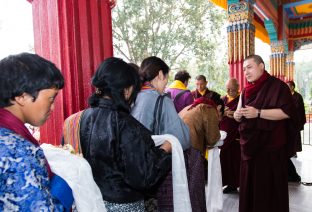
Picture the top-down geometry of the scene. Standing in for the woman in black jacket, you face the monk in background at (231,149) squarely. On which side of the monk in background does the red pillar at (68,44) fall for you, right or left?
left

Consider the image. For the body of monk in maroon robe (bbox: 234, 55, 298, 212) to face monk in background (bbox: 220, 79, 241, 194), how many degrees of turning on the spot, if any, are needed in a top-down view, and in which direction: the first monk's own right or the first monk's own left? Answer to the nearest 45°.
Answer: approximately 135° to the first monk's own right

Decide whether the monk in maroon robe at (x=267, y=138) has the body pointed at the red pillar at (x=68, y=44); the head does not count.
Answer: yes

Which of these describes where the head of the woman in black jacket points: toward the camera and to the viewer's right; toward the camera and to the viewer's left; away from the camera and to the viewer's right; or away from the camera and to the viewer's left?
away from the camera and to the viewer's right

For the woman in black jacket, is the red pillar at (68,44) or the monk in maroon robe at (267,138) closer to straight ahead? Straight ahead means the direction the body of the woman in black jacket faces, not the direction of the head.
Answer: the monk in maroon robe

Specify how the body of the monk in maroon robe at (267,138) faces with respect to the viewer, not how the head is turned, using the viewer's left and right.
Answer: facing the viewer and to the left of the viewer

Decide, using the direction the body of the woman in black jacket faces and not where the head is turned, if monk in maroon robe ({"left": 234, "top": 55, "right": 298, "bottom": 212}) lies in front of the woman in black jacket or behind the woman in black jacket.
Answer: in front

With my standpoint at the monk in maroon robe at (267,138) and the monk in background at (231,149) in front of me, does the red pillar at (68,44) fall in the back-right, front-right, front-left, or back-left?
back-left

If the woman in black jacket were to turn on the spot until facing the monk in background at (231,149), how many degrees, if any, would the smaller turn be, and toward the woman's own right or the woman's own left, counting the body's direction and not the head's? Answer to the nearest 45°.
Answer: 0° — they already face them

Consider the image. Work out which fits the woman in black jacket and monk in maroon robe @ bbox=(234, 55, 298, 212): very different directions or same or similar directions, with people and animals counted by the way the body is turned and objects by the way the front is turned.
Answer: very different directions

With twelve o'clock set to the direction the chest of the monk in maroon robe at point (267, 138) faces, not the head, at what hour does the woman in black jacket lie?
The woman in black jacket is roughly at 11 o'clock from the monk in maroon robe.

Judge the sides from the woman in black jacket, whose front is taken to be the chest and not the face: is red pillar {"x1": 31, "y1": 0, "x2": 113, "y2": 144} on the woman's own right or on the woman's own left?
on the woman's own left

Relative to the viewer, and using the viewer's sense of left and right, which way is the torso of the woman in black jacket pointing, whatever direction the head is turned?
facing away from the viewer and to the right of the viewer

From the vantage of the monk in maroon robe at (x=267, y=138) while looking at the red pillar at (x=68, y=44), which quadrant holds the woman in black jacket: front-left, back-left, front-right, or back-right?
front-left
